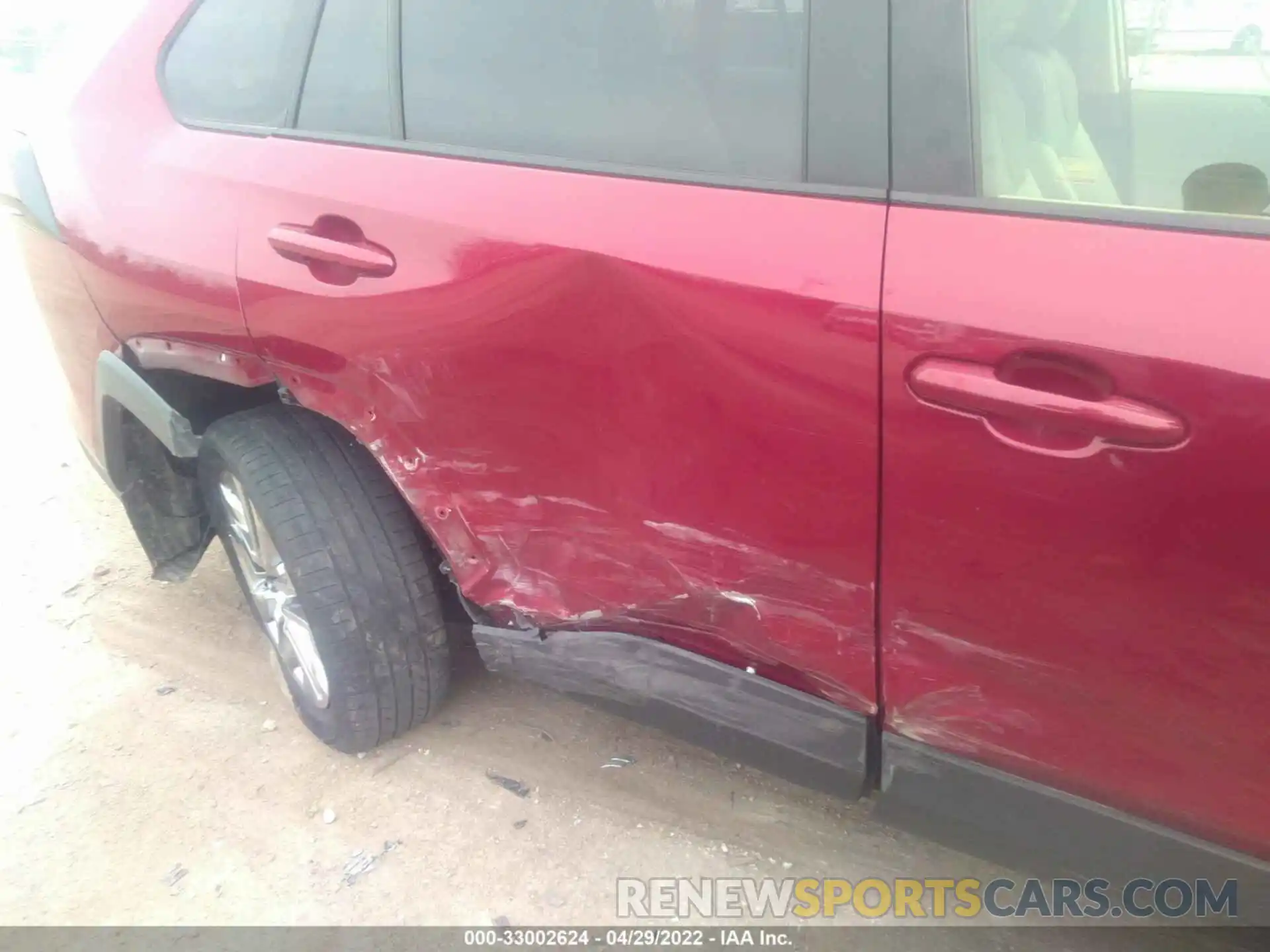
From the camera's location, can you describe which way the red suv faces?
facing the viewer and to the right of the viewer
